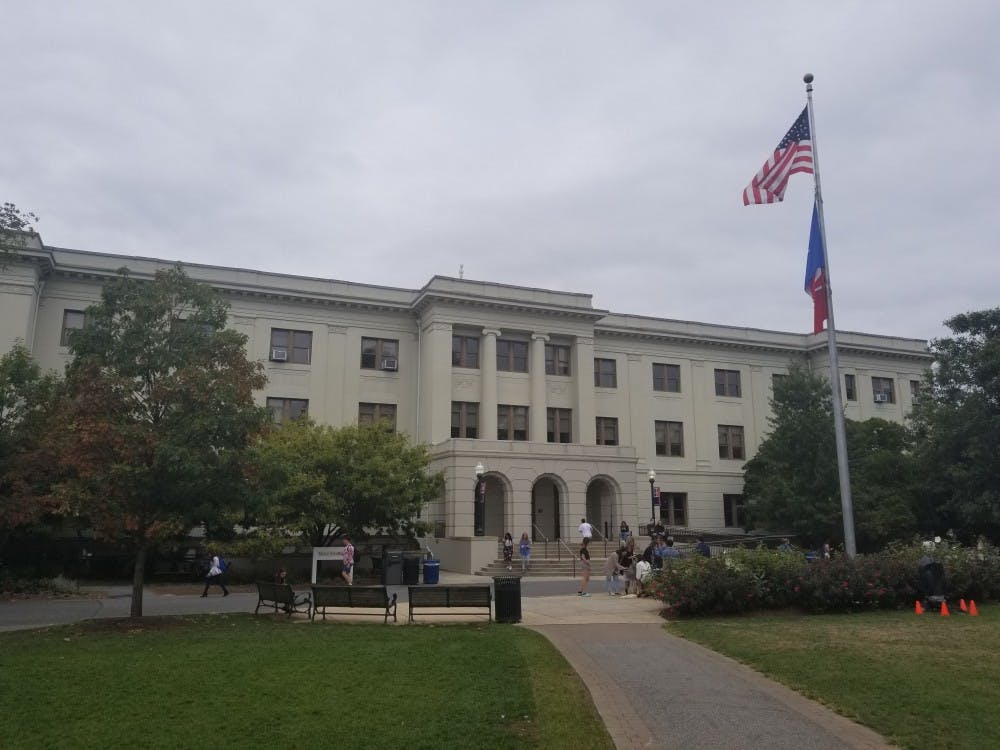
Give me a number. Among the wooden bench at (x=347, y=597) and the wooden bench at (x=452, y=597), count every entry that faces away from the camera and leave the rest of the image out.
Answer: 2

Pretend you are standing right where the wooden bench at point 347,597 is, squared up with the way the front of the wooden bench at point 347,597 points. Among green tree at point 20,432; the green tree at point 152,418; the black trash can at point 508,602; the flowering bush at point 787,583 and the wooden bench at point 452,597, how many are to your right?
3

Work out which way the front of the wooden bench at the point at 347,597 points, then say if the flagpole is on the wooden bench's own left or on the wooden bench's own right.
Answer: on the wooden bench's own right

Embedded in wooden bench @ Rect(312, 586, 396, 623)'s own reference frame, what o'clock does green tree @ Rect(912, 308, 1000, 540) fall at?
The green tree is roughly at 2 o'clock from the wooden bench.

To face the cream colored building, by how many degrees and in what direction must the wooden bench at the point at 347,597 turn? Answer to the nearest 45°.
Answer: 0° — it already faces it

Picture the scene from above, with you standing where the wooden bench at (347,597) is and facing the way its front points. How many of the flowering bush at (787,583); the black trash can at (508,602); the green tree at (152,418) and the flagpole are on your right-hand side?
3

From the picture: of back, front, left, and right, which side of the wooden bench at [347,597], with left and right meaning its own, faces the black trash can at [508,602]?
right

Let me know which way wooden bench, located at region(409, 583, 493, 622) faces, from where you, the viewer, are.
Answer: facing away from the viewer

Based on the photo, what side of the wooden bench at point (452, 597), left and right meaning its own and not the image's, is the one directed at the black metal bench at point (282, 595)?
left

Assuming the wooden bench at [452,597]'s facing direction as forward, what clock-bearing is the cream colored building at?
The cream colored building is roughly at 12 o'clock from the wooden bench.

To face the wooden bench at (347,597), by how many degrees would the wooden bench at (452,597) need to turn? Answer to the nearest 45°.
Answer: approximately 90° to its left

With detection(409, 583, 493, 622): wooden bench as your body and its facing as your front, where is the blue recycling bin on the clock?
The blue recycling bin is roughly at 12 o'clock from the wooden bench.

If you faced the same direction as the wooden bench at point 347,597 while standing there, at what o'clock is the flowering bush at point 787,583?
The flowering bush is roughly at 3 o'clock from the wooden bench.

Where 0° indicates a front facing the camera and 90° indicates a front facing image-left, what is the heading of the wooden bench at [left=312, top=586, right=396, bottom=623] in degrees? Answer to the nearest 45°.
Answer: approximately 180°
